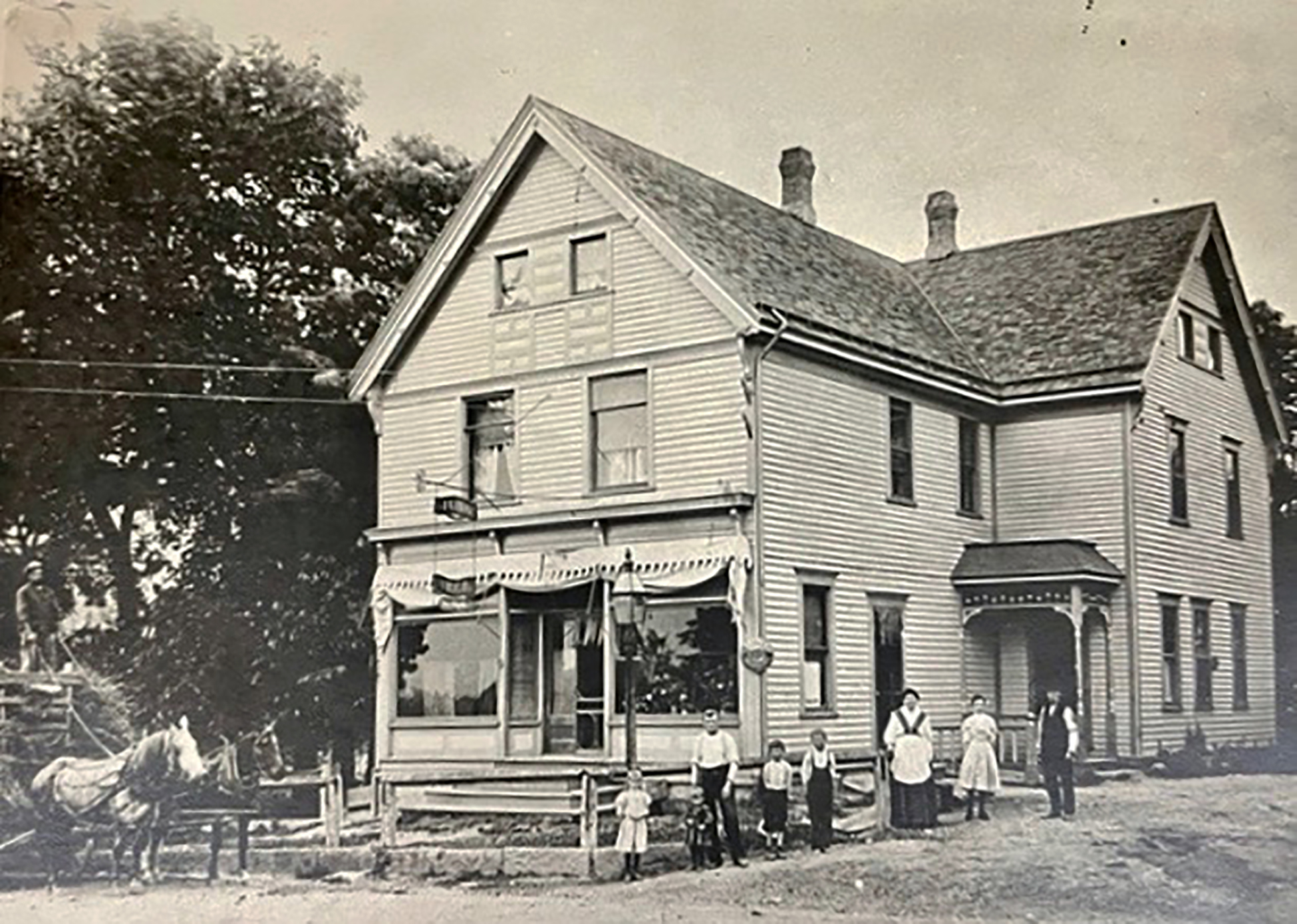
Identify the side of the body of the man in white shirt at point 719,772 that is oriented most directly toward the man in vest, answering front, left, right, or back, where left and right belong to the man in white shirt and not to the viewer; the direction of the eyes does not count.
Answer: left

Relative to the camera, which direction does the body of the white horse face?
to the viewer's right

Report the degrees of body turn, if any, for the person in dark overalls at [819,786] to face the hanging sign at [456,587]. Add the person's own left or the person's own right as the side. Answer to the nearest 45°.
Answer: approximately 90° to the person's own right

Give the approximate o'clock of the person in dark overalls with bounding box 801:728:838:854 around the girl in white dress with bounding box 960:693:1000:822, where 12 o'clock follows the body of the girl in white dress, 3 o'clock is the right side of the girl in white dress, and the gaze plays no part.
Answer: The person in dark overalls is roughly at 3 o'clock from the girl in white dress.

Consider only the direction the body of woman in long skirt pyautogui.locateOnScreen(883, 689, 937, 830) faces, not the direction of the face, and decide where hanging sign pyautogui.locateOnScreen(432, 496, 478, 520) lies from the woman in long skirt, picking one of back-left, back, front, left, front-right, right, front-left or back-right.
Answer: right

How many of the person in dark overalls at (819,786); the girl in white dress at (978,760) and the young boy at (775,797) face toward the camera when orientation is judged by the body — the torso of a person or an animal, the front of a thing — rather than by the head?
3

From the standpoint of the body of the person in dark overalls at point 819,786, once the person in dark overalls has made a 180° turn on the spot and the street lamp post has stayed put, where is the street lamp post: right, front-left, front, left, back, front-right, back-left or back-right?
left

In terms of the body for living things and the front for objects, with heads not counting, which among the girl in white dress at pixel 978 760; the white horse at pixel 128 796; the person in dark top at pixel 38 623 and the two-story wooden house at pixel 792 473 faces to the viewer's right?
the white horse
